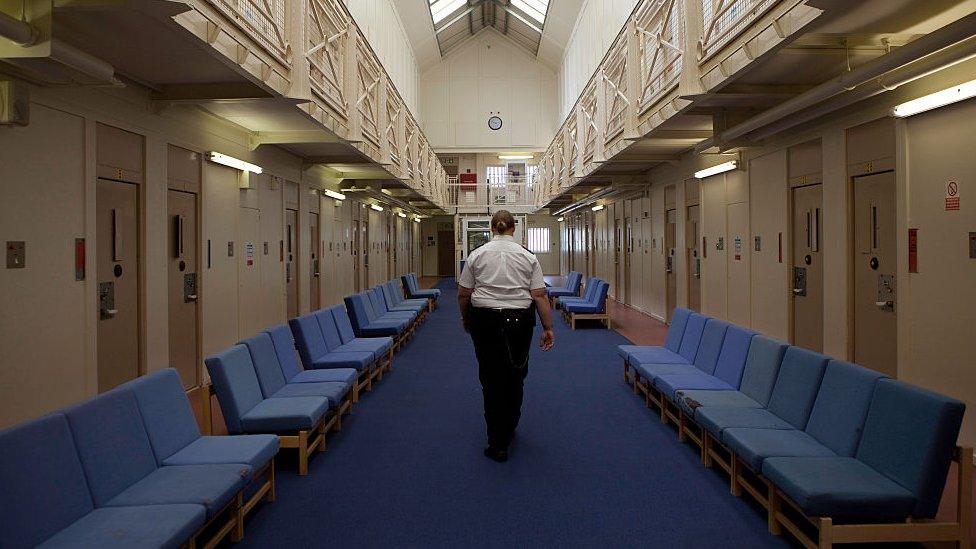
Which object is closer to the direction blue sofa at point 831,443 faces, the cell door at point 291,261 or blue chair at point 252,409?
the blue chair

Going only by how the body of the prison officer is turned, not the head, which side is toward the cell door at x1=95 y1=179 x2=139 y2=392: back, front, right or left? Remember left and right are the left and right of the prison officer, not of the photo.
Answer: left

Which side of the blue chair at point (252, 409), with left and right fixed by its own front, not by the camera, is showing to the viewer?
right

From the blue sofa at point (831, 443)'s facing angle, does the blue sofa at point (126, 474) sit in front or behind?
in front

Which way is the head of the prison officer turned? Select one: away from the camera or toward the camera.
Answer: away from the camera

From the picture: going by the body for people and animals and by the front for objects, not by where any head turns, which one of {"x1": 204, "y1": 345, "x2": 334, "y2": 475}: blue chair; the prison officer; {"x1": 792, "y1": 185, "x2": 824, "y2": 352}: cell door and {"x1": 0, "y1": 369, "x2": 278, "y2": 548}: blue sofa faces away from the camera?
the prison officer

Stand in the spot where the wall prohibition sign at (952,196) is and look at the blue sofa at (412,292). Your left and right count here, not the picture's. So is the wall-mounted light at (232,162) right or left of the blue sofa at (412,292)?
left
